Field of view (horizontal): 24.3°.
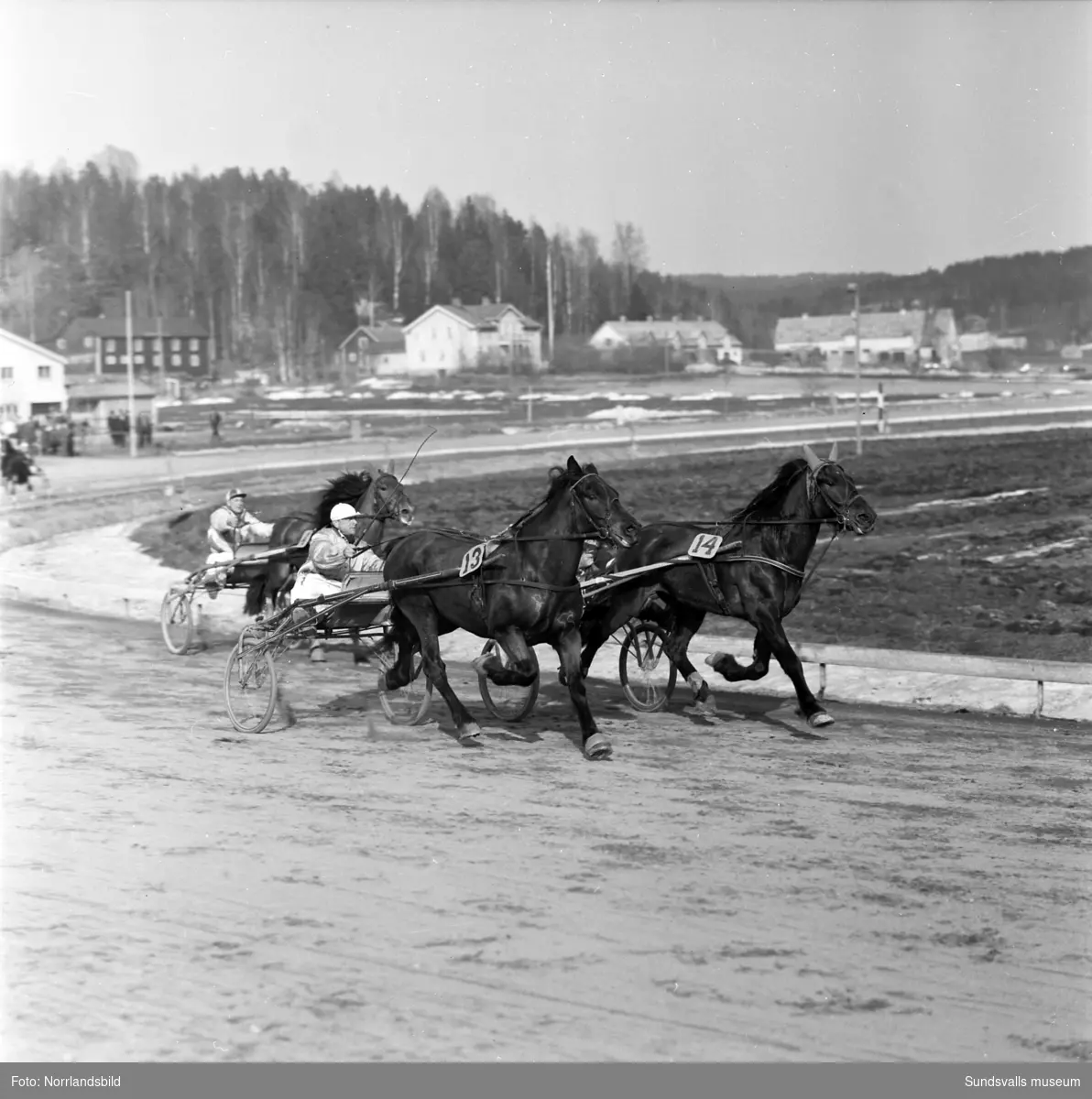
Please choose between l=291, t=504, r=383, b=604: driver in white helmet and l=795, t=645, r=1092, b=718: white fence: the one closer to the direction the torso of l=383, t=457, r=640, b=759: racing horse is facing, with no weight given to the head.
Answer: the white fence

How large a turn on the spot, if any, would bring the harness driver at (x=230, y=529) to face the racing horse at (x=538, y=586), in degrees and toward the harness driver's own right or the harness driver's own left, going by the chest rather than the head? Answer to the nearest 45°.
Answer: approximately 45° to the harness driver's own right

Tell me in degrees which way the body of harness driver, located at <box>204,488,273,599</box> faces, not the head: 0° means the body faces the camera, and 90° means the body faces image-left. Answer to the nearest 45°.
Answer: approximately 315°

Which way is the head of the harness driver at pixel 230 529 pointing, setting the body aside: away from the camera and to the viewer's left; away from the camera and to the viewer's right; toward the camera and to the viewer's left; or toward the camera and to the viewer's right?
toward the camera and to the viewer's right

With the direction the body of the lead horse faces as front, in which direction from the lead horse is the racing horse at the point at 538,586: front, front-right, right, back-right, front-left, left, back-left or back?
right

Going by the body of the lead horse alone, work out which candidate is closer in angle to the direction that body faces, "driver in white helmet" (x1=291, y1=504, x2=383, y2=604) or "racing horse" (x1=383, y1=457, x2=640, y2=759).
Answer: the racing horse

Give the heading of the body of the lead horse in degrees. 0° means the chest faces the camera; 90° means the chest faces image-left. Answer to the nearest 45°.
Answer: approximately 315°

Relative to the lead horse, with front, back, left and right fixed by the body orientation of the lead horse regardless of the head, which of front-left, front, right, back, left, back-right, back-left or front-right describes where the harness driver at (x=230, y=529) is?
back

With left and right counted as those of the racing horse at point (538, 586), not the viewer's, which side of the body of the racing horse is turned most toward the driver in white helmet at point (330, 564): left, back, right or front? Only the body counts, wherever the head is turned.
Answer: back
